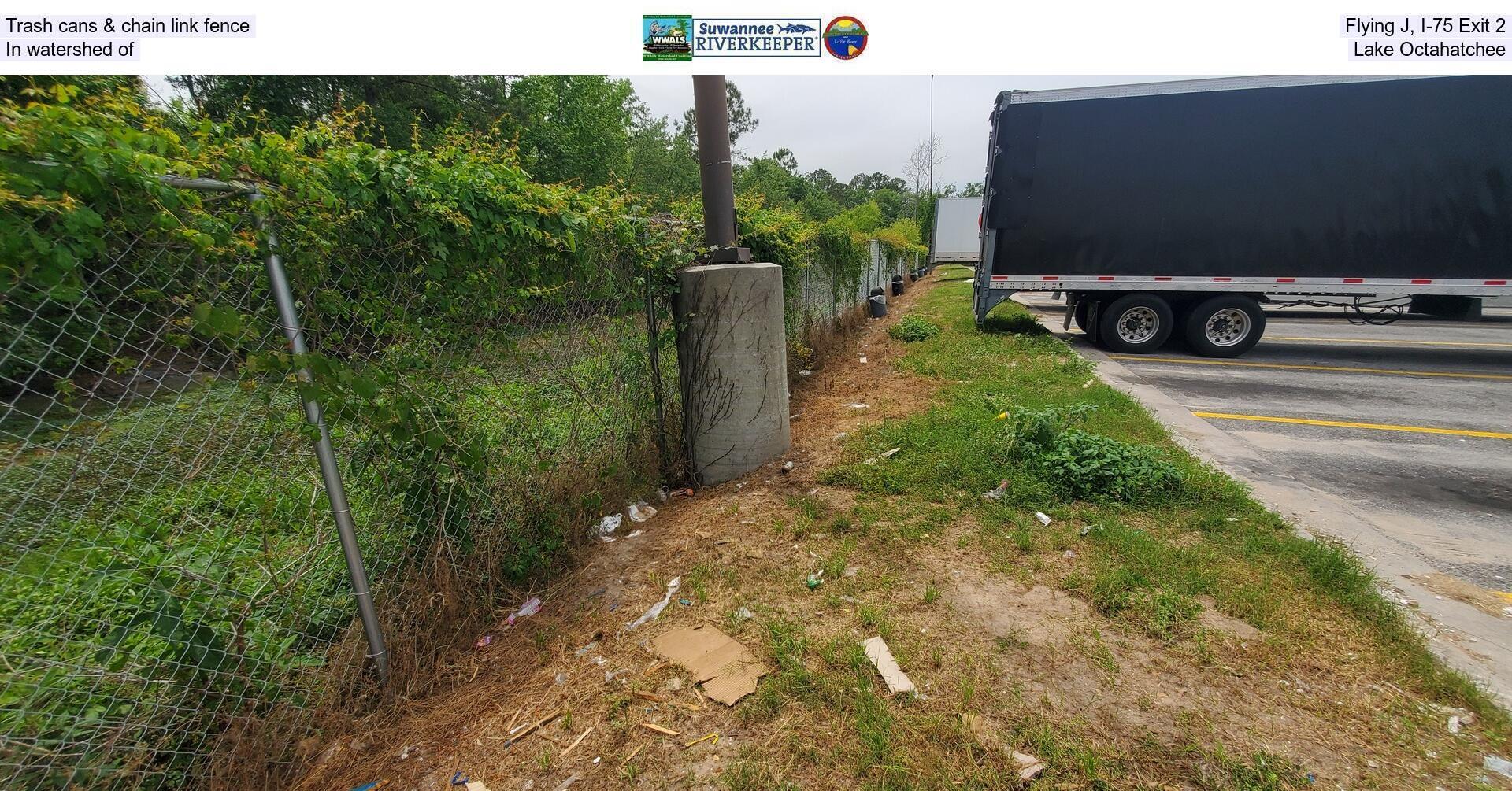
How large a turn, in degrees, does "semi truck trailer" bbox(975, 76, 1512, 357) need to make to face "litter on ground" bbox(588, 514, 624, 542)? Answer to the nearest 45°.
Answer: approximately 90° to its right

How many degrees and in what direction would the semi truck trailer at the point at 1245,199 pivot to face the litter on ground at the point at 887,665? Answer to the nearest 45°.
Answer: approximately 90° to its right

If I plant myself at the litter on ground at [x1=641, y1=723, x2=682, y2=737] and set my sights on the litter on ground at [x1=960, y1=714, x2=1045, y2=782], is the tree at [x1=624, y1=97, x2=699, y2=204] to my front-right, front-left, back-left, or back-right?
back-left

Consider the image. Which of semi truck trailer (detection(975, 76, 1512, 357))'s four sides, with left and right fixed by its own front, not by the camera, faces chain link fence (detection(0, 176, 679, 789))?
right

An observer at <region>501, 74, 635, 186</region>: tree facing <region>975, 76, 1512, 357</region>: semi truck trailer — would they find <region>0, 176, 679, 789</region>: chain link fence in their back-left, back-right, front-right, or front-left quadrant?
front-right

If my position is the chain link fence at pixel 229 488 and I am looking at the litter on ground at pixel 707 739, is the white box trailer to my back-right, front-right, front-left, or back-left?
front-left

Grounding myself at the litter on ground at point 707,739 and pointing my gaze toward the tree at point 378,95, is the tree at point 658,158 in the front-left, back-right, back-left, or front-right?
front-right

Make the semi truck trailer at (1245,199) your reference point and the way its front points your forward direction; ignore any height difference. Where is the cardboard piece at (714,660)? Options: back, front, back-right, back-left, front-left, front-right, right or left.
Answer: right

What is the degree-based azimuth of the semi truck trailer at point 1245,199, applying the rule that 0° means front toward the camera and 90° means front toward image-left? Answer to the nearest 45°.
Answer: approximately 270°

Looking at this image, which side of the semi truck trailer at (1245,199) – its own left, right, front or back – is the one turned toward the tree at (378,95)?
back

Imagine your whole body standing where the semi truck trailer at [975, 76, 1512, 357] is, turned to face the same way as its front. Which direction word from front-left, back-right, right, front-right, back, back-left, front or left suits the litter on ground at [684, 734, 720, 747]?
right

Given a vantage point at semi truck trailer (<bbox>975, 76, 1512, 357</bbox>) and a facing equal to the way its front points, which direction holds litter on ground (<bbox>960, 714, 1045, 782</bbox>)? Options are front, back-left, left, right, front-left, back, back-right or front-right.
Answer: right

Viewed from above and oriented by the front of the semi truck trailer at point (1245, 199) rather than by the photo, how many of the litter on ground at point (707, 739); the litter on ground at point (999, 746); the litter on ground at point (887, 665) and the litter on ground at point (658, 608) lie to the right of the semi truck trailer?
4

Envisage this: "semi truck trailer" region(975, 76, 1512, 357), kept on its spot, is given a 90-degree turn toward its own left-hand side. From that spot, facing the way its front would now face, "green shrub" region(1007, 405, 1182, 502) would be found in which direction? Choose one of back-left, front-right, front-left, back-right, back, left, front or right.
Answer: back

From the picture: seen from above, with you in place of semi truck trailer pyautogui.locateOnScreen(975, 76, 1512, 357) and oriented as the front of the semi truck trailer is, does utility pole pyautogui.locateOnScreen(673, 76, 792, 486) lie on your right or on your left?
on your right
